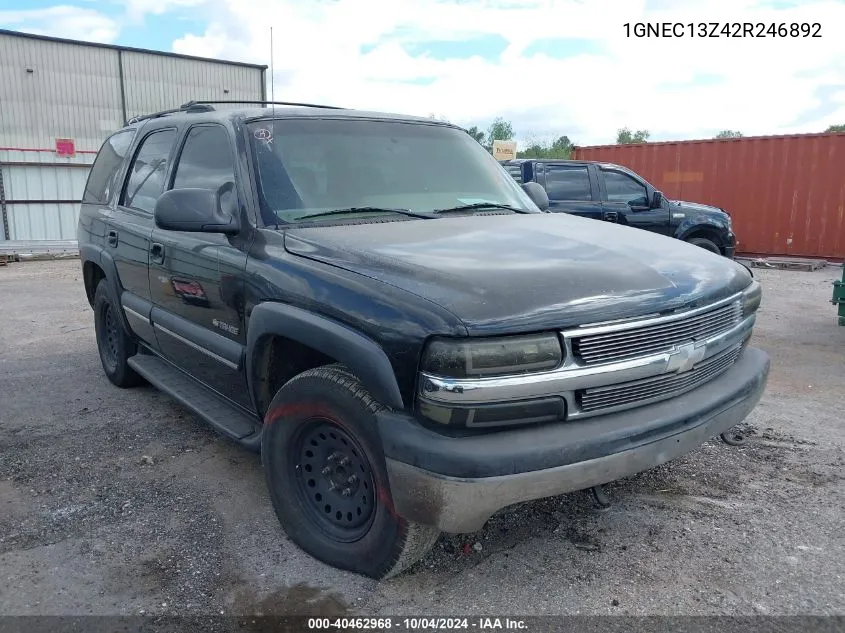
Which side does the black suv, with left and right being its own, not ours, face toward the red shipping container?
left

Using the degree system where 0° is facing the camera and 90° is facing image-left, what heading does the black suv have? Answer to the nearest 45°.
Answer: approximately 315°

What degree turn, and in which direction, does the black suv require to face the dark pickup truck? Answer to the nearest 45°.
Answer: approximately 135° to its left

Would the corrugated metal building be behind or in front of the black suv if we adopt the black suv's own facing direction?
behind

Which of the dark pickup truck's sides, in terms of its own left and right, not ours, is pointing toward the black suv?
right

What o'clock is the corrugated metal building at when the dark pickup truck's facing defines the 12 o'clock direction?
The corrugated metal building is roughly at 7 o'clock from the dark pickup truck.

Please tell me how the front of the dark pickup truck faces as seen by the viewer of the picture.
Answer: facing to the right of the viewer

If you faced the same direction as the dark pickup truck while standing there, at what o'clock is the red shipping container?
The red shipping container is roughly at 10 o'clock from the dark pickup truck.
